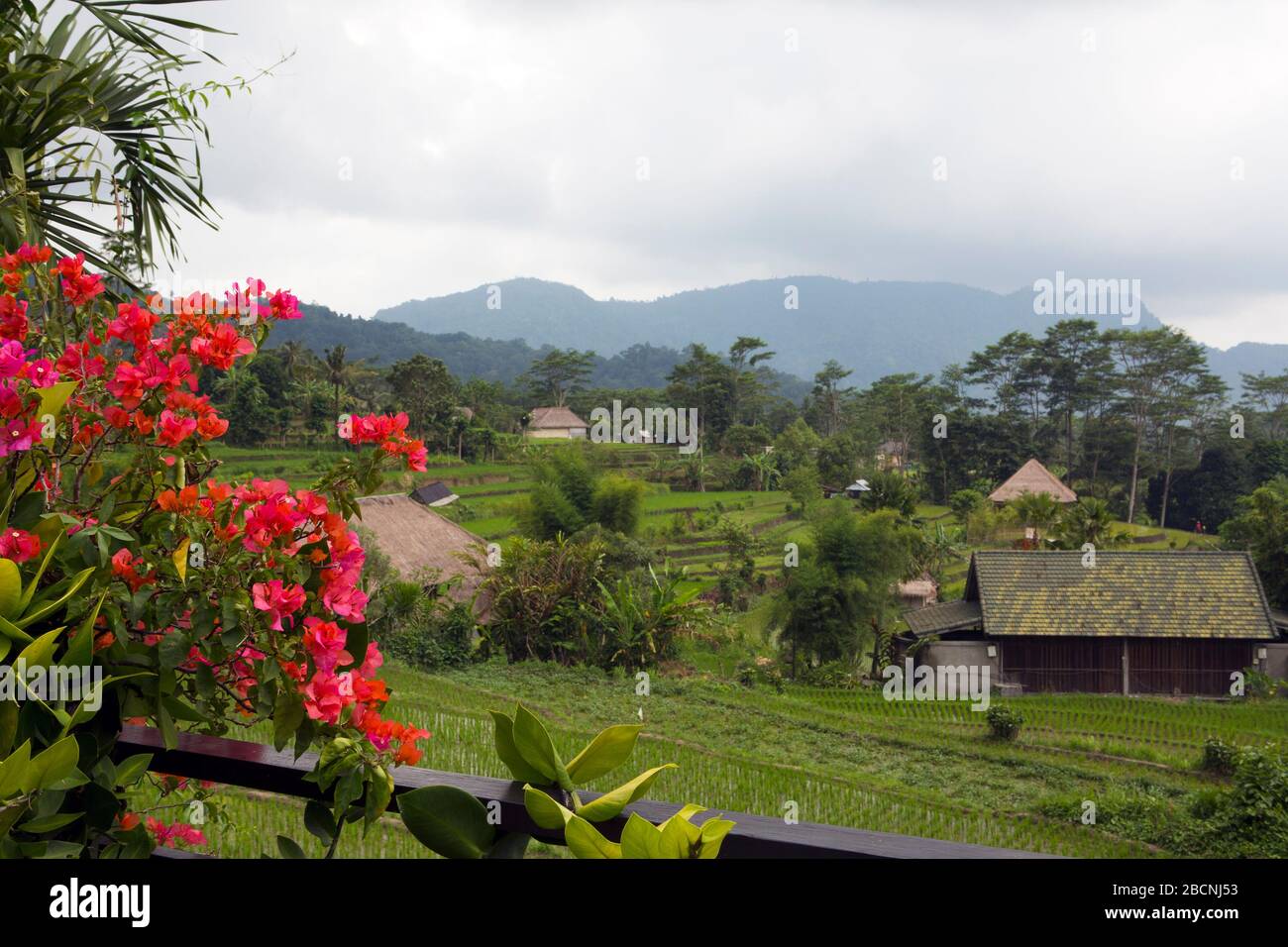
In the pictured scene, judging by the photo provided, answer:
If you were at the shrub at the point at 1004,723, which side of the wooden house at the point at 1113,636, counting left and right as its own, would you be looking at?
front

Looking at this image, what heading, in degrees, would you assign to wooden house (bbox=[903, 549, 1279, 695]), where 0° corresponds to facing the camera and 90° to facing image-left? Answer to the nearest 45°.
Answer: approximately 0°

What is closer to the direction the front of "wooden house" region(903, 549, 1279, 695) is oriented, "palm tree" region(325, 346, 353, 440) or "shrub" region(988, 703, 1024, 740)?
the shrub

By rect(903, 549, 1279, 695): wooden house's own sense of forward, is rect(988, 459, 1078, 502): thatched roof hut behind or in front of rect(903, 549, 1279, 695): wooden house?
behind

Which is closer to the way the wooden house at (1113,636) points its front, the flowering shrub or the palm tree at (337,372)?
the flowering shrub

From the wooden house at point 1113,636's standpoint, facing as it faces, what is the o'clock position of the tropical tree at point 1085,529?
The tropical tree is roughly at 6 o'clock from the wooden house.

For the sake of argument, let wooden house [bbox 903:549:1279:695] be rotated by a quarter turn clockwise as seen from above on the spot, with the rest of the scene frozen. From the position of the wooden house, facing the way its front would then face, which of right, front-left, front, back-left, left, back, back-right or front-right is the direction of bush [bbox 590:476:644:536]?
front

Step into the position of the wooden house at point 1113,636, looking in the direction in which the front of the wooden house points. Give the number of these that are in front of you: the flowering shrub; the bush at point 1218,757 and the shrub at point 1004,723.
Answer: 3

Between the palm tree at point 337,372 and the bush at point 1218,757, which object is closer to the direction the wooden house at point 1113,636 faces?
the bush

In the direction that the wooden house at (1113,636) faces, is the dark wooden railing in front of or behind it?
in front

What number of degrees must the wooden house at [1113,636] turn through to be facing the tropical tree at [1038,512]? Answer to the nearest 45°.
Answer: approximately 180°

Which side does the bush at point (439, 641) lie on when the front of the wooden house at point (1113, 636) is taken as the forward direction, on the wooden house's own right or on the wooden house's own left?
on the wooden house's own right
